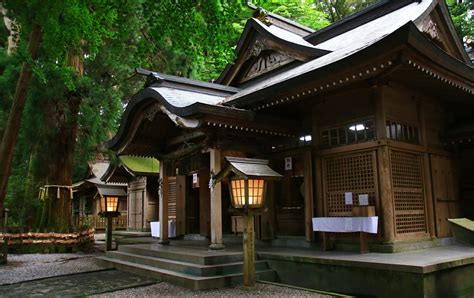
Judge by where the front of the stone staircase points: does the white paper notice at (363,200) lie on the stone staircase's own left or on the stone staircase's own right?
on the stone staircase's own left

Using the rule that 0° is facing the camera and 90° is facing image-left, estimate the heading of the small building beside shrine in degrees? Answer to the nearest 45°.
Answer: approximately 45°

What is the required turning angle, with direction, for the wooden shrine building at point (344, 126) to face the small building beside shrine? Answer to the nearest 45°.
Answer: approximately 90° to its right

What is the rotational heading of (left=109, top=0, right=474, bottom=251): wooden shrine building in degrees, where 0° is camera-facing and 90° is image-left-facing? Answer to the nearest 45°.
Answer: approximately 45°

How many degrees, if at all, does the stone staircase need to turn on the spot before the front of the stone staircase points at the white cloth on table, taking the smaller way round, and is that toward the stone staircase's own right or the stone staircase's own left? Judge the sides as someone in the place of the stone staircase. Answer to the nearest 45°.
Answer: approximately 135° to the stone staircase's own left

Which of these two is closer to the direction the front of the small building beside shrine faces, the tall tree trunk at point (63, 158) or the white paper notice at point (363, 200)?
the tall tree trunk

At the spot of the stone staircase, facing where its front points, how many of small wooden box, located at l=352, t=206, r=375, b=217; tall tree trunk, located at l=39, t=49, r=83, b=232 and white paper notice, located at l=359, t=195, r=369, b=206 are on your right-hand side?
1

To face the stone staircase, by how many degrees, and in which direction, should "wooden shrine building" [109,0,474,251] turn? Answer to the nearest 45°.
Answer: approximately 45° to its right
